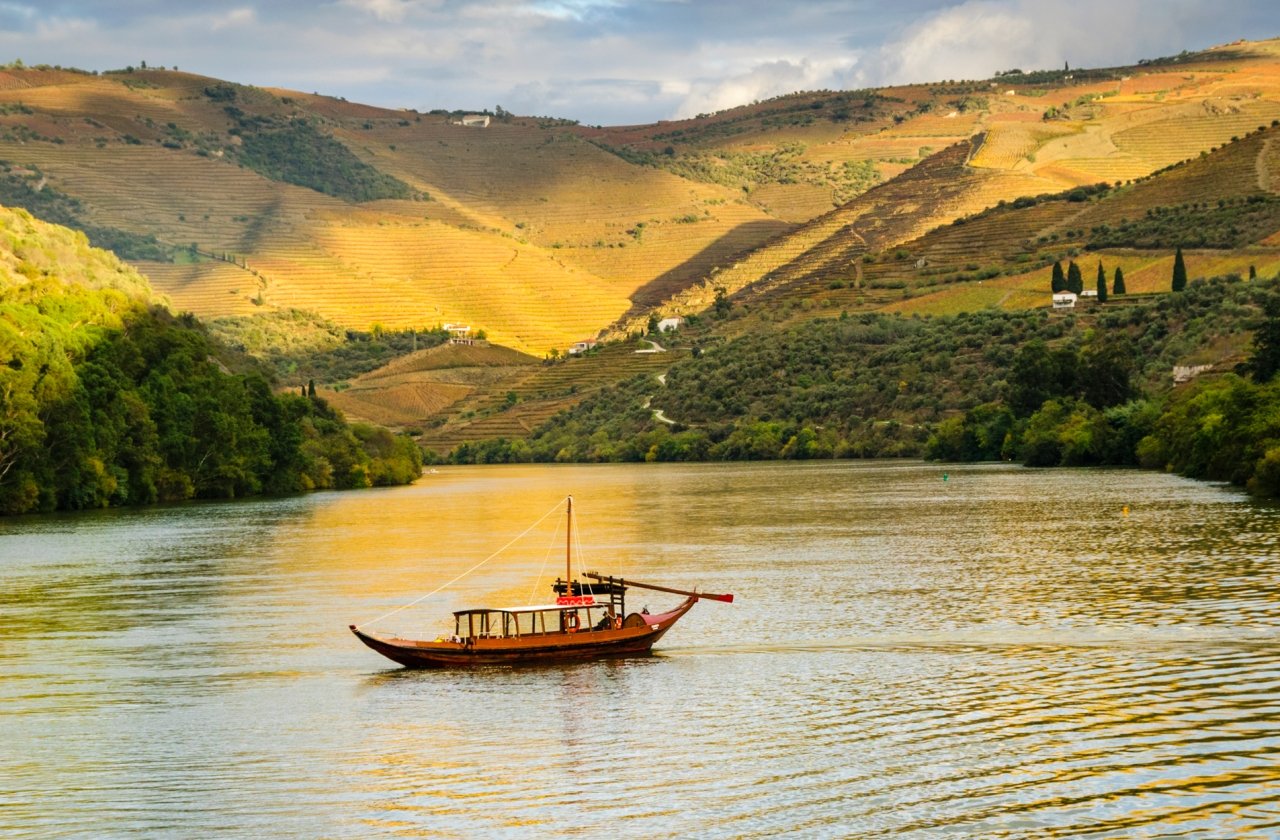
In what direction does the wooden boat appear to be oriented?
to the viewer's left
